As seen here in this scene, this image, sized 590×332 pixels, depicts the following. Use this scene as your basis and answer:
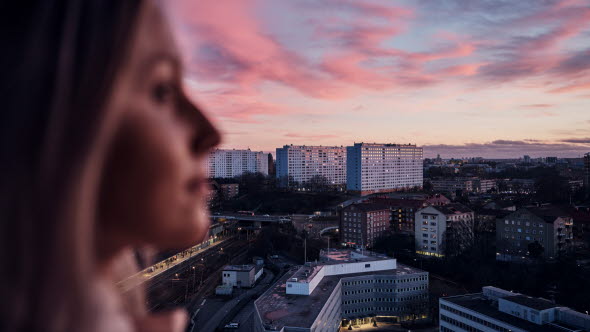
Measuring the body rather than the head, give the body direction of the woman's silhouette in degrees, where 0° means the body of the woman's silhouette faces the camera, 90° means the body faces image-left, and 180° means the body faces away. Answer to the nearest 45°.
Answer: approximately 270°

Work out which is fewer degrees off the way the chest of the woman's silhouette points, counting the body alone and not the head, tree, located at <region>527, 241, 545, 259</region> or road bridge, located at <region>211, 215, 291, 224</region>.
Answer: the tree

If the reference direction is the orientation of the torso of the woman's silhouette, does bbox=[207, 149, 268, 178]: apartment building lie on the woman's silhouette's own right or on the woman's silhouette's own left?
on the woman's silhouette's own left

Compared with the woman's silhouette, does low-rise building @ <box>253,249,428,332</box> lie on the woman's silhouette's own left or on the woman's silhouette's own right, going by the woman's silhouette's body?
on the woman's silhouette's own left

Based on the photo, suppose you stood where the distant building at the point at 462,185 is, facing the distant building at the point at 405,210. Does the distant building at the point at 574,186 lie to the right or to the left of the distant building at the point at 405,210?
left

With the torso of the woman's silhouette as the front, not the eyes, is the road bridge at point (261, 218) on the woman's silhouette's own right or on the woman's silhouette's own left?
on the woman's silhouette's own left

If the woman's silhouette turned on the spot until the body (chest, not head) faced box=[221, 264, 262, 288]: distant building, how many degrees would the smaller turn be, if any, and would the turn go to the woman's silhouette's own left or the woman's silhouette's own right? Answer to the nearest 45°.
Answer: approximately 90° to the woman's silhouette's own left

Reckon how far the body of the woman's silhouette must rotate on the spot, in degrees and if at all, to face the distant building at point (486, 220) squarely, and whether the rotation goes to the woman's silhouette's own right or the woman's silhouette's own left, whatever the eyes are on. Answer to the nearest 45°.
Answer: approximately 45° to the woman's silhouette's own left

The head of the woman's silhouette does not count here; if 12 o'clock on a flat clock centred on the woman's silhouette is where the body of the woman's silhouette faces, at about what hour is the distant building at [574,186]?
The distant building is roughly at 11 o'clock from the woman's silhouette.

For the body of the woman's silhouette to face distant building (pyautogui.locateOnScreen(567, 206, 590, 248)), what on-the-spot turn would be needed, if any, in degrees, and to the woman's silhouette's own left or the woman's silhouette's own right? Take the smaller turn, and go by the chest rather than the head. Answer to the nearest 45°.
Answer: approximately 45° to the woman's silhouette's own left
